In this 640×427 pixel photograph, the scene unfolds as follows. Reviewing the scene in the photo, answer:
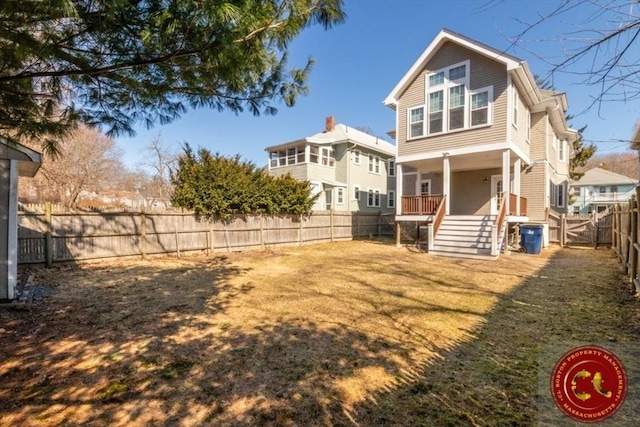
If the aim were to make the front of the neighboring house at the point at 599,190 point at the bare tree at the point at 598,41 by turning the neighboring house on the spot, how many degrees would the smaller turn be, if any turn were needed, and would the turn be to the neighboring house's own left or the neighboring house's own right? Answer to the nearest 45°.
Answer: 0° — it already faces it

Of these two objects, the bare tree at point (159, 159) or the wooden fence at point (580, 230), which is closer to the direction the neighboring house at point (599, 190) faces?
the wooden fence

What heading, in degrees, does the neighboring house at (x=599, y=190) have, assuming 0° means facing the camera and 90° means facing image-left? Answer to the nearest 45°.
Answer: approximately 0°

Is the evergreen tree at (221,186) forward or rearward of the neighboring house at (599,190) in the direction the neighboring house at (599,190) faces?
forward

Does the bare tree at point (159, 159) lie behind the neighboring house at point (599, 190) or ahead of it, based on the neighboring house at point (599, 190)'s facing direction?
ahead

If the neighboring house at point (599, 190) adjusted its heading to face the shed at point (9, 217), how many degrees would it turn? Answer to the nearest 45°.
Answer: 0° — it already faces it

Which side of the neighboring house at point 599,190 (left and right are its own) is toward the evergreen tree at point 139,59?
front

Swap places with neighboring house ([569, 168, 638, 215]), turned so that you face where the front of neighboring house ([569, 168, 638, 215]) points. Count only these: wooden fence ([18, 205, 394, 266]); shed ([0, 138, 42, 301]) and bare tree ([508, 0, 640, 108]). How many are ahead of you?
3

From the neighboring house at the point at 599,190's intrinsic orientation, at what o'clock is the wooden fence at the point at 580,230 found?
The wooden fence is roughly at 12 o'clock from the neighboring house.
